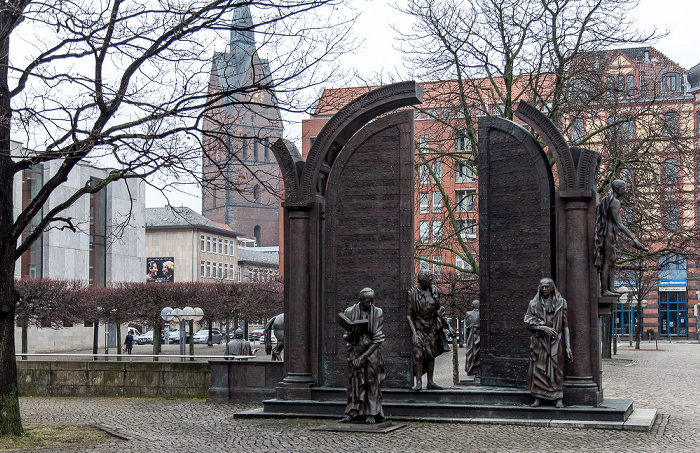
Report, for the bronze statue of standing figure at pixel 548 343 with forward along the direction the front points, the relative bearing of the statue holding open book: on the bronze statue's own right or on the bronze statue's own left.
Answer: on the bronze statue's own right

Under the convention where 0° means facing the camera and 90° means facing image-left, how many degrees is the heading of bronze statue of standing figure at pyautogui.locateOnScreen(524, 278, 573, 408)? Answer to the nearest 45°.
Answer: approximately 0°

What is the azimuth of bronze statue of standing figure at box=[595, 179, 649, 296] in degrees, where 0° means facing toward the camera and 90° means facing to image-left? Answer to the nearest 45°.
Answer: approximately 270°

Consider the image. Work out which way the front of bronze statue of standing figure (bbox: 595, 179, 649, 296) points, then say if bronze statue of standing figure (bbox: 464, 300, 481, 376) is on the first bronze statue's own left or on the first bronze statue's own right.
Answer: on the first bronze statue's own left

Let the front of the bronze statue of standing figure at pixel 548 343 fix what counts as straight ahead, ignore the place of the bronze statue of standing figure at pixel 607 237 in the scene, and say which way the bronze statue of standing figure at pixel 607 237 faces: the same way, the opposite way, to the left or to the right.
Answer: to the left

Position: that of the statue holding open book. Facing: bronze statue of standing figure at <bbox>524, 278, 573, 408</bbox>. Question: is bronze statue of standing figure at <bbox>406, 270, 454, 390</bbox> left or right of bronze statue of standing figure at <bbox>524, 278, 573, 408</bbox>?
left

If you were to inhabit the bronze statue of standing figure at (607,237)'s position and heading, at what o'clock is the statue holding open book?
The statue holding open book is roughly at 5 o'clock from the bronze statue of standing figure.
